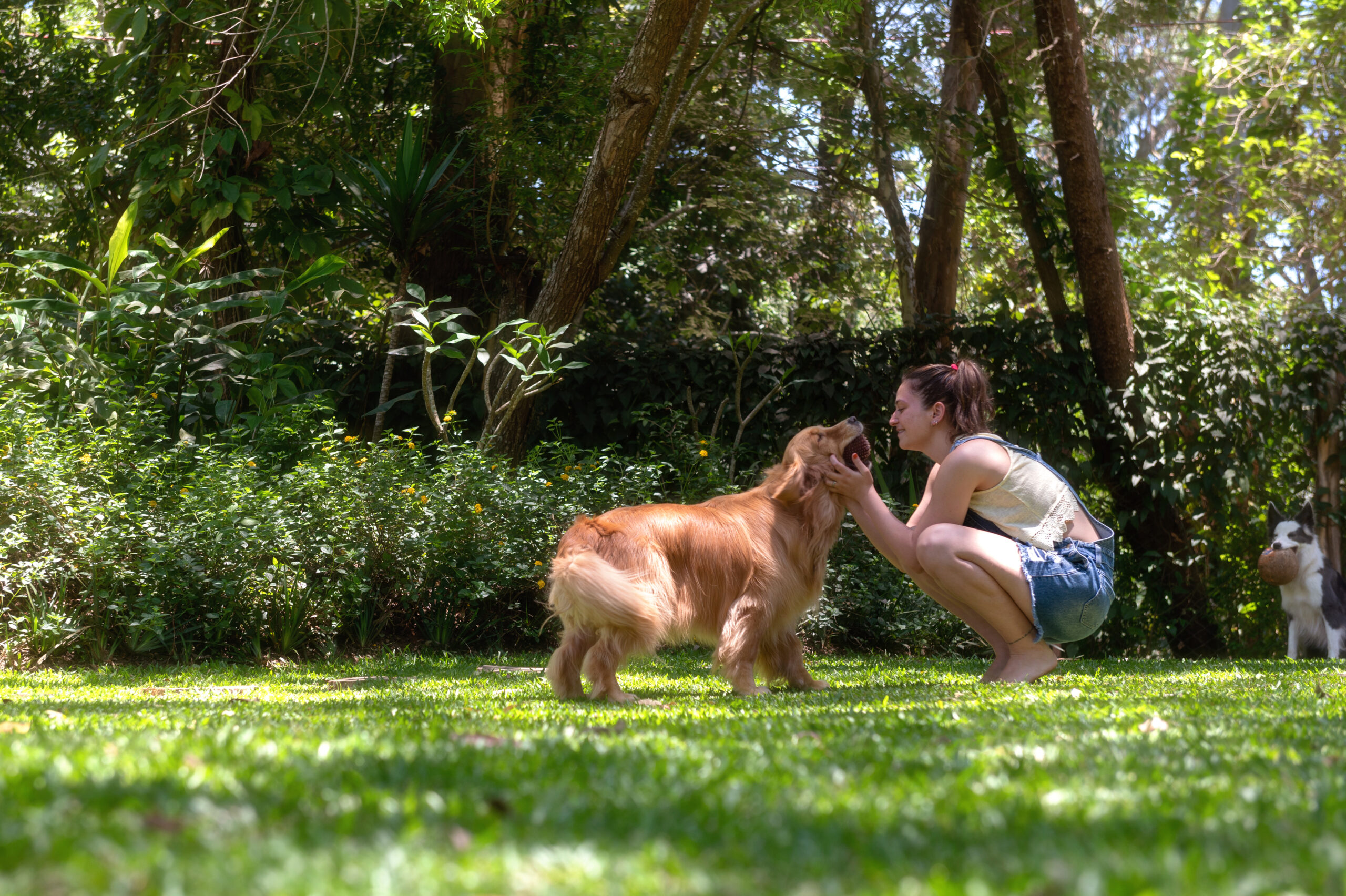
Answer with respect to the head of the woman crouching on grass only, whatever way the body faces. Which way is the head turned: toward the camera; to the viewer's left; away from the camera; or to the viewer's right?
to the viewer's left

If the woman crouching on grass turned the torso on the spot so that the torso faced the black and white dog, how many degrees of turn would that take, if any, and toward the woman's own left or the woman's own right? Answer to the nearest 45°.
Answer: approximately 135° to the woman's own right

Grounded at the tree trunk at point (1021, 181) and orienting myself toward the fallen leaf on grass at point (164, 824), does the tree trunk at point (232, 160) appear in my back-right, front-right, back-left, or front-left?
front-right

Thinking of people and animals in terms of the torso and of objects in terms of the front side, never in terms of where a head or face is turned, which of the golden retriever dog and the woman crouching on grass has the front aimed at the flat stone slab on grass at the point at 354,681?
the woman crouching on grass

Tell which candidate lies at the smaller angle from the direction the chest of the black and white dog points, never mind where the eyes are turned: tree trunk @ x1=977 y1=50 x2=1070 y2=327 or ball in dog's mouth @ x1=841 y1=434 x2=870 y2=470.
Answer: the ball in dog's mouth

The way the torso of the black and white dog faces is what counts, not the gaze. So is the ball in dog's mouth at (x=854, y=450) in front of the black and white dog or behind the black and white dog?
in front

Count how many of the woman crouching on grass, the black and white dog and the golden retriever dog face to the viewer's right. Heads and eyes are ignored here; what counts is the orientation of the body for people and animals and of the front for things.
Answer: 1

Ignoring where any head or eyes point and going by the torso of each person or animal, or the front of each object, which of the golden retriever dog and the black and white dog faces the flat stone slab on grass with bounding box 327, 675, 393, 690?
the black and white dog

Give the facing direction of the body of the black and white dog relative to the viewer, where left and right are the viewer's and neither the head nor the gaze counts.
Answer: facing the viewer and to the left of the viewer

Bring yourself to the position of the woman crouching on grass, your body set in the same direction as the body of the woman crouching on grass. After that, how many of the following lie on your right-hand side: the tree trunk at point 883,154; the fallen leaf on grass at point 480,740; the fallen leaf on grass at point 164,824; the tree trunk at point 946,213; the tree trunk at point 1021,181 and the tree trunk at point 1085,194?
4

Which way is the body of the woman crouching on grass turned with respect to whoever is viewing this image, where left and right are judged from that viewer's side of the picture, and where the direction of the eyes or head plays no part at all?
facing to the left of the viewer

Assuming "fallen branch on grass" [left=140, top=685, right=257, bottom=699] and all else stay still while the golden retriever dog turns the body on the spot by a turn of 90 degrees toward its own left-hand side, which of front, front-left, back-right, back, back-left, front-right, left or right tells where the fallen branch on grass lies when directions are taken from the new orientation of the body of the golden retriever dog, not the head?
left

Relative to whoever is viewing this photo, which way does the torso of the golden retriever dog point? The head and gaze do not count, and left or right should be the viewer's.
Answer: facing to the right of the viewer

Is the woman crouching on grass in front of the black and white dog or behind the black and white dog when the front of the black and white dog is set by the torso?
in front
